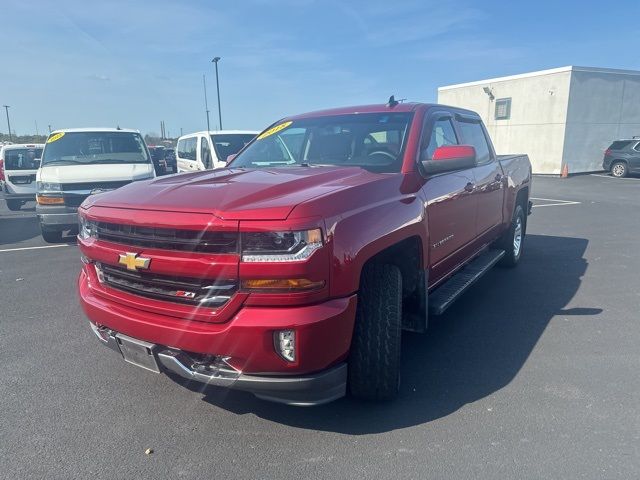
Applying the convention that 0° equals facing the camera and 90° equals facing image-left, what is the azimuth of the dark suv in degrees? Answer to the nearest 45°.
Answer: approximately 270°

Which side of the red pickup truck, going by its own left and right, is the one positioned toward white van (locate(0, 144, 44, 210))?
right

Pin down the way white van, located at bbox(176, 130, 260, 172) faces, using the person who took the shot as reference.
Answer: facing the viewer and to the right of the viewer

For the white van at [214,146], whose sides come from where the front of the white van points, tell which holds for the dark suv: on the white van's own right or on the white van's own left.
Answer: on the white van's own left

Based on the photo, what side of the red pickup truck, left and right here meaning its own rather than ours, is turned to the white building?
back

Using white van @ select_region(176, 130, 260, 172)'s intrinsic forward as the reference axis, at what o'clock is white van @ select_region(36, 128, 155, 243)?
white van @ select_region(36, 128, 155, 243) is roughly at 3 o'clock from white van @ select_region(176, 130, 260, 172).

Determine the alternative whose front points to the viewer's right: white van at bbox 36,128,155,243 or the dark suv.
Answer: the dark suv

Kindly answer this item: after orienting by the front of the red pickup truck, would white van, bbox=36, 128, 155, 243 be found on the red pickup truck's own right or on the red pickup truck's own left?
on the red pickup truck's own right

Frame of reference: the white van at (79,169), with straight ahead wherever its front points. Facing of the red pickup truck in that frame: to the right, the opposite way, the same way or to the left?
to the right

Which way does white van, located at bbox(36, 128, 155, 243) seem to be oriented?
toward the camera

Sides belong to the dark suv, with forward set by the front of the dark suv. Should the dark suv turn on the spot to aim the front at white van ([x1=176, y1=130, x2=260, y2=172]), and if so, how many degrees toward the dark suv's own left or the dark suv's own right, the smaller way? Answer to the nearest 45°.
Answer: approximately 135° to the dark suv's own right

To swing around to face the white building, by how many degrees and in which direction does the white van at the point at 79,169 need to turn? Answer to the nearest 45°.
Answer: approximately 90° to its left
